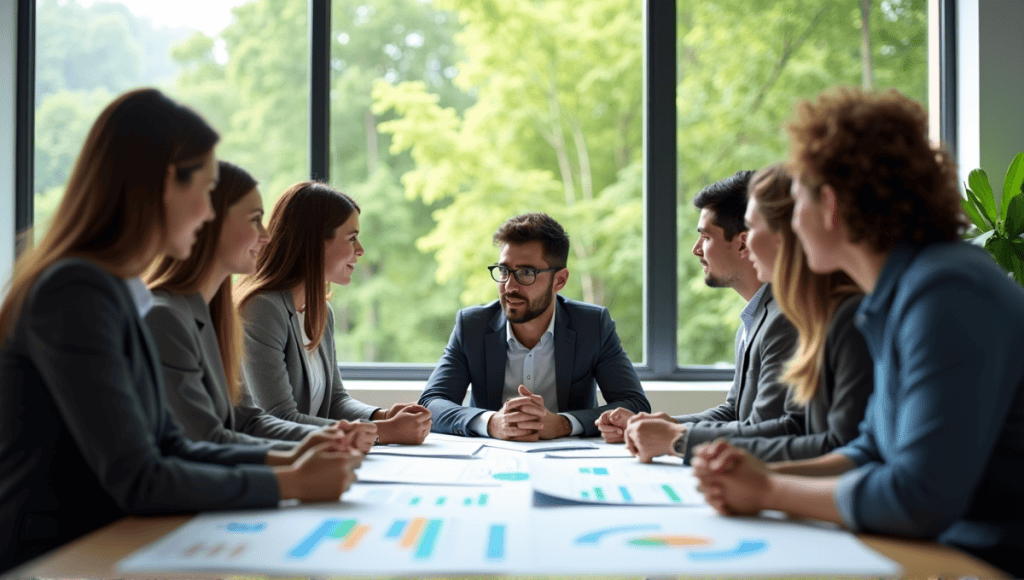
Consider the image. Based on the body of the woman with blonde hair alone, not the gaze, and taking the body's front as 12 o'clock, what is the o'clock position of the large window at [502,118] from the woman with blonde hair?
The large window is roughly at 2 o'clock from the woman with blonde hair.

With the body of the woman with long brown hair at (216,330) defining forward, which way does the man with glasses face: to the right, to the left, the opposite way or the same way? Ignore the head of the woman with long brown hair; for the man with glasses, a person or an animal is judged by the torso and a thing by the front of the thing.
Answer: to the right

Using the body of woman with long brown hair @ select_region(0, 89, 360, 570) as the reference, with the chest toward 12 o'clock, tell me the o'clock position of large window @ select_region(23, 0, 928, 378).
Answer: The large window is roughly at 10 o'clock from the woman with long brown hair.

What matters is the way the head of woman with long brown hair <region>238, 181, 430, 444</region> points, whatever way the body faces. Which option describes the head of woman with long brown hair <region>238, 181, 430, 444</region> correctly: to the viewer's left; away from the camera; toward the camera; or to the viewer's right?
to the viewer's right

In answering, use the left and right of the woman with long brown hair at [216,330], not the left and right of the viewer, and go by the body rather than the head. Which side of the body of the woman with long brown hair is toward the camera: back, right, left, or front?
right

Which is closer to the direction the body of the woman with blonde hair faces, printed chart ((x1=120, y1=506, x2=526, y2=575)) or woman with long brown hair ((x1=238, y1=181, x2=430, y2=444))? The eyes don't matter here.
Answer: the woman with long brown hair

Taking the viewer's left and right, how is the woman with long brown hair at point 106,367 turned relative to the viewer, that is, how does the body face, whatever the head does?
facing to the right of the viewer

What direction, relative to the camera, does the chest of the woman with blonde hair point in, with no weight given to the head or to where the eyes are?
to the viewer's left

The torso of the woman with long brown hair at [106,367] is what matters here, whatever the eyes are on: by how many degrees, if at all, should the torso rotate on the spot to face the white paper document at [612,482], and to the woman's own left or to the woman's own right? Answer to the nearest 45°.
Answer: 0° — they already face it
